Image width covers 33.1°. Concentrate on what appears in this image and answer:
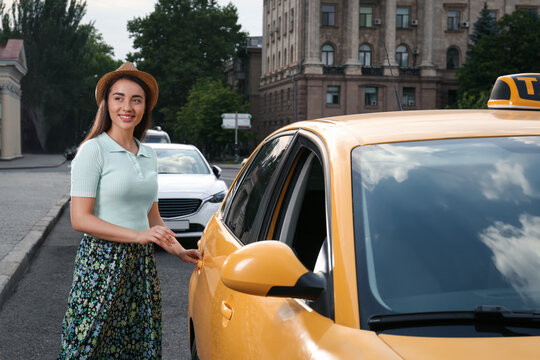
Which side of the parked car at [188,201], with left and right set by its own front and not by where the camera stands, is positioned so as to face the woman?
front

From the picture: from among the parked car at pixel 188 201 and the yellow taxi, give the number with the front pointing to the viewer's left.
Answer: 0

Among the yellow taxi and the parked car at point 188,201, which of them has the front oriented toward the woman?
the parked car

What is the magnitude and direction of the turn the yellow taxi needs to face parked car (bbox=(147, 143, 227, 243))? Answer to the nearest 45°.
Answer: approximately 135° to its left

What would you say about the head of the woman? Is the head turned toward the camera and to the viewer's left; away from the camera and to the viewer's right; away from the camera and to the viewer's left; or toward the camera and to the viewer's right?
toward the camera and to the viewer's right

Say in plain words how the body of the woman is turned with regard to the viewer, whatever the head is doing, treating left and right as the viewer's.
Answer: facing the viewer and to the right of the viewer

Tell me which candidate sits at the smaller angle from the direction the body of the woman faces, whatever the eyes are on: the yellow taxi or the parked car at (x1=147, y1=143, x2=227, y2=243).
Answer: the yellow taxi

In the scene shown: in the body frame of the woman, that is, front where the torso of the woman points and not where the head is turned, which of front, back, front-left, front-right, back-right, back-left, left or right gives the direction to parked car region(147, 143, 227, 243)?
back-left

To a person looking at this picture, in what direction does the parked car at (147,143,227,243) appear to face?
facing the viewer

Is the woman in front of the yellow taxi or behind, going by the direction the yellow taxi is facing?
behind

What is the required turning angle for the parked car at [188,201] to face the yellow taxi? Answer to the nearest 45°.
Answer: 0° — it already faces it
